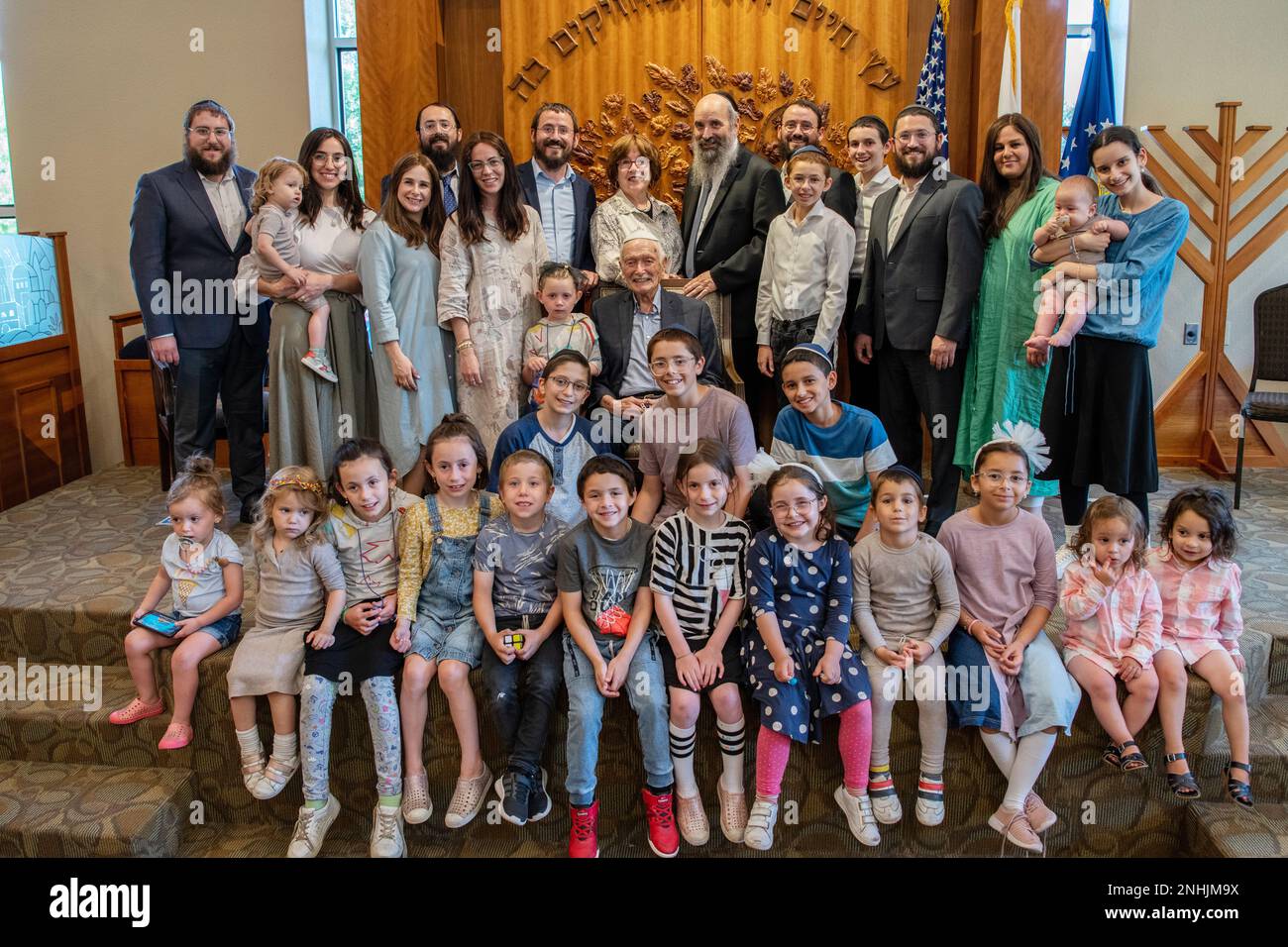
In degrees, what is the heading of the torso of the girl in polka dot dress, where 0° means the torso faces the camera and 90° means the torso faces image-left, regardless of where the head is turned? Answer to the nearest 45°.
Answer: approximately 0°

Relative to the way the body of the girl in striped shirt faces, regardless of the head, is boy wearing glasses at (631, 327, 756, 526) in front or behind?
behind

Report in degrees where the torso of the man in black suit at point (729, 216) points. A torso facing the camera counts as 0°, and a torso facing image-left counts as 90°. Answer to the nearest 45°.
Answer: approximately 45°

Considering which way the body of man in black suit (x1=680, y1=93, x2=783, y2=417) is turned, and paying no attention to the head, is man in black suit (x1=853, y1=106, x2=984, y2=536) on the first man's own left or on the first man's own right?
on the first man's own left

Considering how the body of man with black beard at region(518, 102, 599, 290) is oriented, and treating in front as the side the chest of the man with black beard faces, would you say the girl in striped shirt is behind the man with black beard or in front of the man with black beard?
in front

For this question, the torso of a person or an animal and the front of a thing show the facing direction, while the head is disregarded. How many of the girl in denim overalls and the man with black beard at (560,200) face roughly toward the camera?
2

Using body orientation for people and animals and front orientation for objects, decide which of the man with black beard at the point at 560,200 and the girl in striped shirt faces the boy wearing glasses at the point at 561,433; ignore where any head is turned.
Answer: the man with black beard
